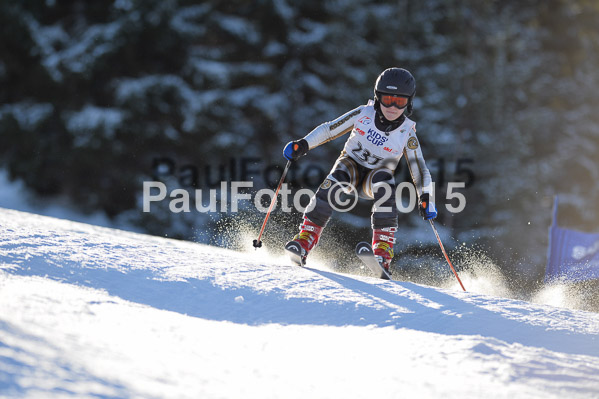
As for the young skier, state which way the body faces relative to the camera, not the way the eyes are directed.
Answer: toward the camera
